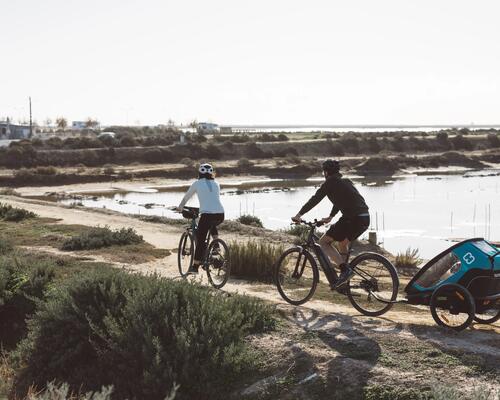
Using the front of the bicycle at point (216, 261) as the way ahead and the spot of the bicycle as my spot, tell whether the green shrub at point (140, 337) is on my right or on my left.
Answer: on my left

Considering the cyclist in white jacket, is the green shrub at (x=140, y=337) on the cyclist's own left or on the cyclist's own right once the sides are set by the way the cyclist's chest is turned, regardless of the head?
on the cyclist's own left

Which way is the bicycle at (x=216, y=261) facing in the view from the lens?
facing away from the viewer and to the left of the viewer

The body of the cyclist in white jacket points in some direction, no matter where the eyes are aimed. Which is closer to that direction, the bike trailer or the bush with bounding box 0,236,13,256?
the bush

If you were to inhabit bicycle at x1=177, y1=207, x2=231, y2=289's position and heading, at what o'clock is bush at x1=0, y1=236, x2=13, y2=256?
The bush is roughly at 12 o'clock from the bicycle.

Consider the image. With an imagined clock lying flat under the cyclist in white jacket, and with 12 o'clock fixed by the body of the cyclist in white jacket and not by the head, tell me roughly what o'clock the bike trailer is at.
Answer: The bike trailer is roughly at 6 o'clock from the cyclist in white jacket.

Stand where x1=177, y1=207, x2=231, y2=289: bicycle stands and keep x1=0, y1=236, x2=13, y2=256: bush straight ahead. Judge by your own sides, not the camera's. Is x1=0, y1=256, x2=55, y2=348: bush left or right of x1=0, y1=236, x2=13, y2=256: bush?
left

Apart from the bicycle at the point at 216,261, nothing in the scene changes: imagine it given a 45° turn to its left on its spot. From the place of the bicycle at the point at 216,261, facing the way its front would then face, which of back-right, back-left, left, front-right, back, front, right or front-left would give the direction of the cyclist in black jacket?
back-left

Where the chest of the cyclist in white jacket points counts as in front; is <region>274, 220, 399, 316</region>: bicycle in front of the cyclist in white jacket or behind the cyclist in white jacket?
behind

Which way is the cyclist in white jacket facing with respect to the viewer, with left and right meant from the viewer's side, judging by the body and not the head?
facing away from the viewer and to the left of the viewer

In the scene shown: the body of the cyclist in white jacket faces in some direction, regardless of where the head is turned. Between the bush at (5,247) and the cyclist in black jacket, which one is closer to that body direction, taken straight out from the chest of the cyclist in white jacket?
the bush

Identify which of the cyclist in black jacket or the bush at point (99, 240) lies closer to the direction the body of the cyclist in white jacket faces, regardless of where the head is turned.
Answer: the bush

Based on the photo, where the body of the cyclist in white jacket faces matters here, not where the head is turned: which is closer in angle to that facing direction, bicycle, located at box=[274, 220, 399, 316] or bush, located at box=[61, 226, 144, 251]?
the bush
